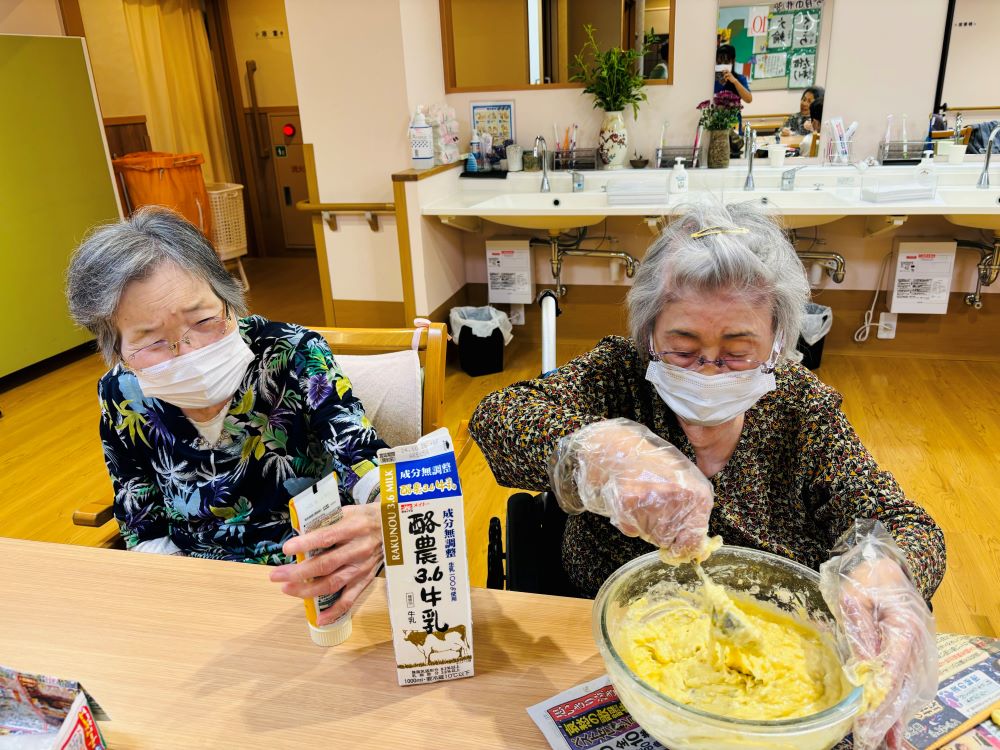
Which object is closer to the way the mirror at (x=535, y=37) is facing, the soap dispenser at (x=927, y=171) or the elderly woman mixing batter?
the elderly woman mixing batter

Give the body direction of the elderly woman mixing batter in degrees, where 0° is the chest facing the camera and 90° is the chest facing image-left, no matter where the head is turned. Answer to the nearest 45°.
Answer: approximately 0°

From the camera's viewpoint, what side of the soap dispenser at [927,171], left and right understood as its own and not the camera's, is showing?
front

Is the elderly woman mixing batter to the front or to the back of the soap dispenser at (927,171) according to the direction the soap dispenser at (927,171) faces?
to the front

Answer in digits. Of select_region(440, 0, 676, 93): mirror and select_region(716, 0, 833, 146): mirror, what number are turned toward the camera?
2

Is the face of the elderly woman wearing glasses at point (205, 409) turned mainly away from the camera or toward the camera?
toward the camera

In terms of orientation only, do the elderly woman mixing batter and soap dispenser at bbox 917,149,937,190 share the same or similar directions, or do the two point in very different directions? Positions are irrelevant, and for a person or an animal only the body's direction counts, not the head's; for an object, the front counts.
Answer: same or similar directions

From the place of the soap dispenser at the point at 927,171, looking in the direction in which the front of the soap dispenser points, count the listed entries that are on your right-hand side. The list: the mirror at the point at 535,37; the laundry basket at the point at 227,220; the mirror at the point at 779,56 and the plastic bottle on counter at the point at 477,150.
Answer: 4

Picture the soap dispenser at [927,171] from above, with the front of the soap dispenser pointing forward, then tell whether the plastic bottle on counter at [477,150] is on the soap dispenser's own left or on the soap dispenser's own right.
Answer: on the soap dispenser's own right

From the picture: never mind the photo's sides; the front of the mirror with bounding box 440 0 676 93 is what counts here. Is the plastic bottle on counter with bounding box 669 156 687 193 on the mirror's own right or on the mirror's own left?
on the mirror's own left

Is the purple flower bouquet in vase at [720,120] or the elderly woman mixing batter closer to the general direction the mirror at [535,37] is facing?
the elderly woman mixing batter

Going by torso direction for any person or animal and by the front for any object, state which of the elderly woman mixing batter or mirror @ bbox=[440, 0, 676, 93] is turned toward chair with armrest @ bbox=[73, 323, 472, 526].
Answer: the mirror

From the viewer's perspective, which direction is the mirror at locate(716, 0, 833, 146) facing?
toward the camera

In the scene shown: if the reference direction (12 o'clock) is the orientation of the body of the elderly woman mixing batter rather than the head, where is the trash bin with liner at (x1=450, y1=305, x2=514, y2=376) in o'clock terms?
The trash bin with liner is roughly at 5 o'clock from the elderly woman mixing batter.
